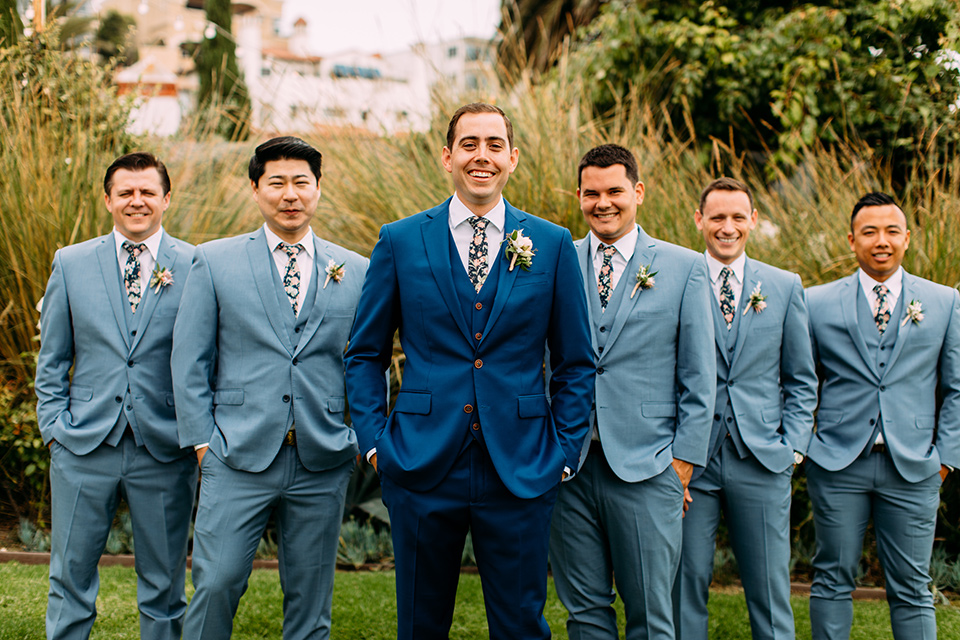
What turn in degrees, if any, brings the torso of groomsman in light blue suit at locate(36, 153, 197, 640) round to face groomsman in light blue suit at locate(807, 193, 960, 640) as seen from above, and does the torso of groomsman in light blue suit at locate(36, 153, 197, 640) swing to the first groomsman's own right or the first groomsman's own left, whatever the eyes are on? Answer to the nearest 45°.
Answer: approximately 90° to the first groomsman's own left

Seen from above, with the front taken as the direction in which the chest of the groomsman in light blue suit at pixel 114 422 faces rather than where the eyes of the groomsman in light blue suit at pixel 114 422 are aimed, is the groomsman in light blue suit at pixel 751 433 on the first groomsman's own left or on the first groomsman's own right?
on the first groomsman's own left

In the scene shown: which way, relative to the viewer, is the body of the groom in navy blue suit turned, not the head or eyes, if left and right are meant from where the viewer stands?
facing the viewer

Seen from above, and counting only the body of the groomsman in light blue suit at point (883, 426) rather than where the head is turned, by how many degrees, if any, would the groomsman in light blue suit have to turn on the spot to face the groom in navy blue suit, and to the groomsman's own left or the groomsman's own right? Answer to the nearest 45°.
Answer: approximately 45° to the groomsman's own right

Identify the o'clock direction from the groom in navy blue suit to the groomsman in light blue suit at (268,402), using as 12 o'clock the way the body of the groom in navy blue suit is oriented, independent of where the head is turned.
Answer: The groomsman in light blue suit is roughly at 4 o'clock from the groom in navy blue suit.

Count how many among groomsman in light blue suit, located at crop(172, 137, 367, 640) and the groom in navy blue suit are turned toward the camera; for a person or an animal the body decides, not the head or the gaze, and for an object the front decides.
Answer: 2

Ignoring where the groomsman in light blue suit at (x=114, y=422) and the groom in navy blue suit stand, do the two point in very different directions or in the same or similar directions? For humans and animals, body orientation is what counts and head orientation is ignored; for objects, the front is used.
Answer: same or similar directions

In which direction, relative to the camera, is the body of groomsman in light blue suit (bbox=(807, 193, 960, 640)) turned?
toward the camera

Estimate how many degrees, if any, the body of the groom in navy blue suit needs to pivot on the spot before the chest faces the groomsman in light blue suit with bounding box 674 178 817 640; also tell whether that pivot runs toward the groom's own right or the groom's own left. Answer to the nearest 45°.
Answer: approximately 135° to the groom's own left

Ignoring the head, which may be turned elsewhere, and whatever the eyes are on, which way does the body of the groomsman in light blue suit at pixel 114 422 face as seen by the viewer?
toward the camera

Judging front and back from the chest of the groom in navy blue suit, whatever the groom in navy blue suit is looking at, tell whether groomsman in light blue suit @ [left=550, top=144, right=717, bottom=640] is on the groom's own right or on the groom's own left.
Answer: on the groom's own left

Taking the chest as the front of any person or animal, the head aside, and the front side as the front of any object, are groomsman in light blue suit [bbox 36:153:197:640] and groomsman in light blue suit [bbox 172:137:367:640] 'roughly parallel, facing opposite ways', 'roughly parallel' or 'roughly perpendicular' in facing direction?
roughly parallel

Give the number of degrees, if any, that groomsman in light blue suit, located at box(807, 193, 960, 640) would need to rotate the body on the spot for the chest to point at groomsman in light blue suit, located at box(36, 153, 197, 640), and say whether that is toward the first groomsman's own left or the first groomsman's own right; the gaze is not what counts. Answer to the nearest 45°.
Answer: approximately 45° to the first groomsman's own right
